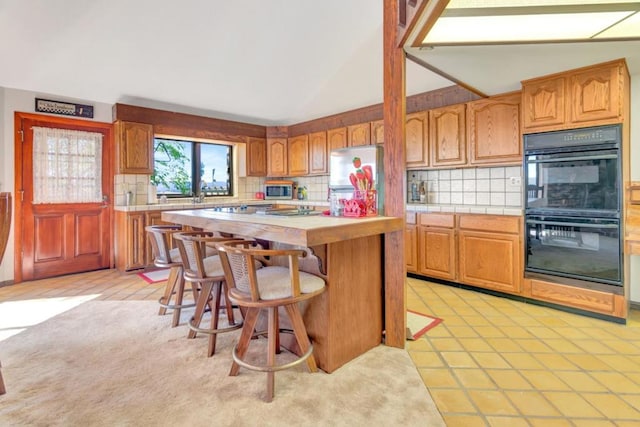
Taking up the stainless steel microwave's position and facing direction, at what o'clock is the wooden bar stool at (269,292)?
The wooden bar stool is roughly at 12 o'clock from the stainless steel microwave.

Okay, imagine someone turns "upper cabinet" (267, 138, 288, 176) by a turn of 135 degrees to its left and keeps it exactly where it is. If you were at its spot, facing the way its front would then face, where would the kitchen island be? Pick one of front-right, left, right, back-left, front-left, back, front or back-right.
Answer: back-right

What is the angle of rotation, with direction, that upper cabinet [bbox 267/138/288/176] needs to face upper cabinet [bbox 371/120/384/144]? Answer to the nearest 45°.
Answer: approximately 45° to its left

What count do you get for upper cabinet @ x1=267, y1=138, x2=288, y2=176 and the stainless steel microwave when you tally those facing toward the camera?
2

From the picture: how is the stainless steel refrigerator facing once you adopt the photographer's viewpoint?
facing the viewer and to the left of the viewer

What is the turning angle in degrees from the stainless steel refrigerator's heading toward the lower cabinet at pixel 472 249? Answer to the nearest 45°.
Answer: approximately 90° to its left

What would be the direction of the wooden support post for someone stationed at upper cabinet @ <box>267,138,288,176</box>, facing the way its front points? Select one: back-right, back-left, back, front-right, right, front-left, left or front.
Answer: front

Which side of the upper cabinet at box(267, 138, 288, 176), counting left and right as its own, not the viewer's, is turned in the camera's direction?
front

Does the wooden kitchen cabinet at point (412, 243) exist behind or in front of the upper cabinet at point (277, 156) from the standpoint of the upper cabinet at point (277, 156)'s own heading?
in front

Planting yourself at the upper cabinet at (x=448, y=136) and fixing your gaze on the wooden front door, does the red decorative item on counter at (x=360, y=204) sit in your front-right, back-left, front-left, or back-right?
front-left
